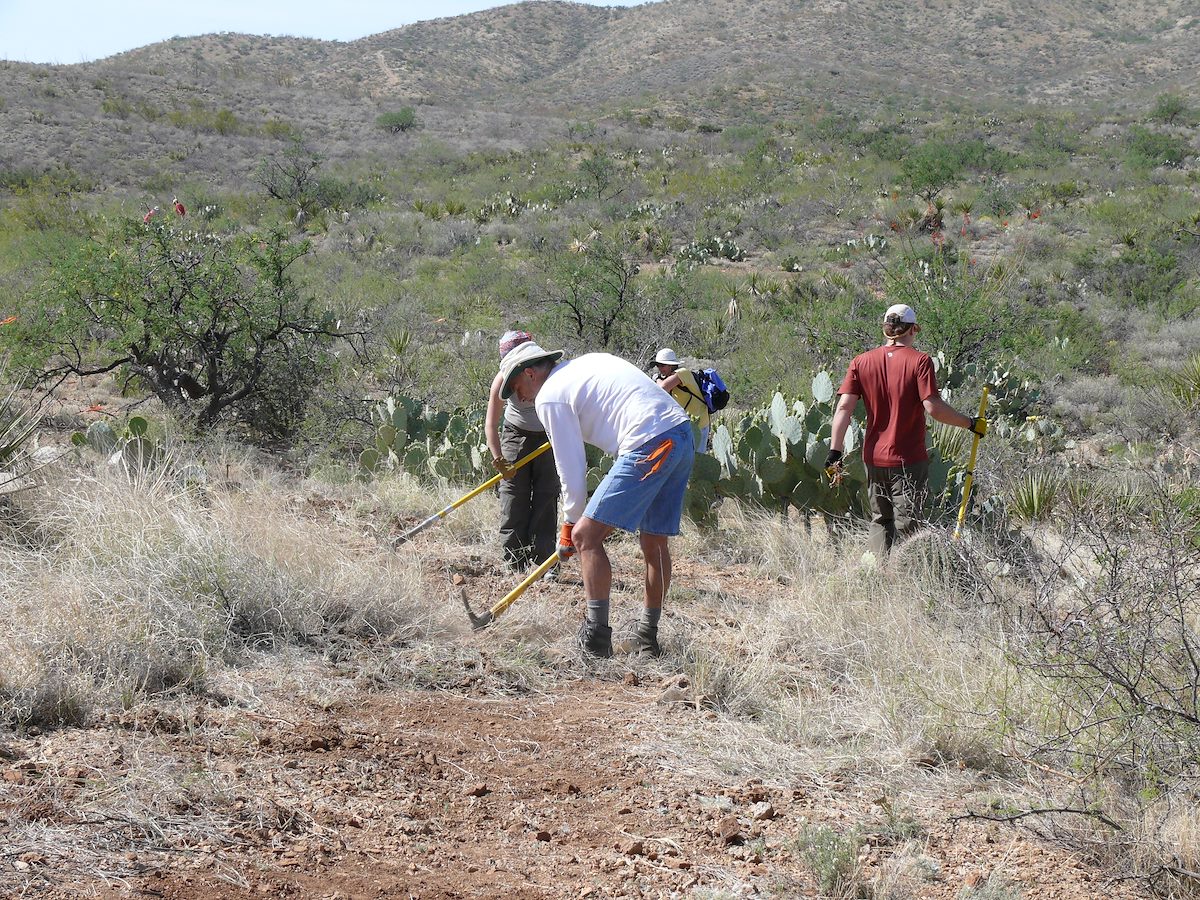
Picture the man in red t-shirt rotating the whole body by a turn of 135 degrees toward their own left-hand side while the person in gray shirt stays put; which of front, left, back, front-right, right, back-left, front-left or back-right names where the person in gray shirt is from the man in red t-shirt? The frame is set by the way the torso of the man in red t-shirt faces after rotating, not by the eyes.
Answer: front-right

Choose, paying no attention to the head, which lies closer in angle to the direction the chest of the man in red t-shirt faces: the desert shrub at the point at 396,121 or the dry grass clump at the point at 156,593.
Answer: the desert shrub

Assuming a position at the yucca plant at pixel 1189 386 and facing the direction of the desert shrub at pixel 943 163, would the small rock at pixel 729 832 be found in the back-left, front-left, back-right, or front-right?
back-left

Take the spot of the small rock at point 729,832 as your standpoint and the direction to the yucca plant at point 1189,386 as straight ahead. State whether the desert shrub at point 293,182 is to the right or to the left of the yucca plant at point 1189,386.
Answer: left

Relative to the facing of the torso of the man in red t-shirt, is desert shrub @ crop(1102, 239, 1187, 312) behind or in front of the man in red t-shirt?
in front

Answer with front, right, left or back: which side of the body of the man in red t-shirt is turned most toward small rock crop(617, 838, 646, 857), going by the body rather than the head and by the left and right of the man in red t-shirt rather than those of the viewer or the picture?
back

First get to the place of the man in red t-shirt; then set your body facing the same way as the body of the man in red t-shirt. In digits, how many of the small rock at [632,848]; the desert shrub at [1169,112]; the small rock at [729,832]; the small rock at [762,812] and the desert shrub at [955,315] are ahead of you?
2

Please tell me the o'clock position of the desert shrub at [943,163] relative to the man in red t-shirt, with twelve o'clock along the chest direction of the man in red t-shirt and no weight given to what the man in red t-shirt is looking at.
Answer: The desert shrub is roughly at 12 o'clock from the man in red t-shirt.

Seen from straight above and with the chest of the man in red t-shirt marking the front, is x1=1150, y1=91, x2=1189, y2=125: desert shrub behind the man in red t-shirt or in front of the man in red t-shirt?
in front

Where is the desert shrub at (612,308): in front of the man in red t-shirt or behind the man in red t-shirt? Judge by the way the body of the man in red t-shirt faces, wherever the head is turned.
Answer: in front

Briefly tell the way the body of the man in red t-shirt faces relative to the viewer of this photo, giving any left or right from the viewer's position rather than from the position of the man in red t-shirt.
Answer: facing away from the viewer

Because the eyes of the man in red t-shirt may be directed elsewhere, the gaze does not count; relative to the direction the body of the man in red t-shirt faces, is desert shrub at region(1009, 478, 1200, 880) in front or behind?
behind
